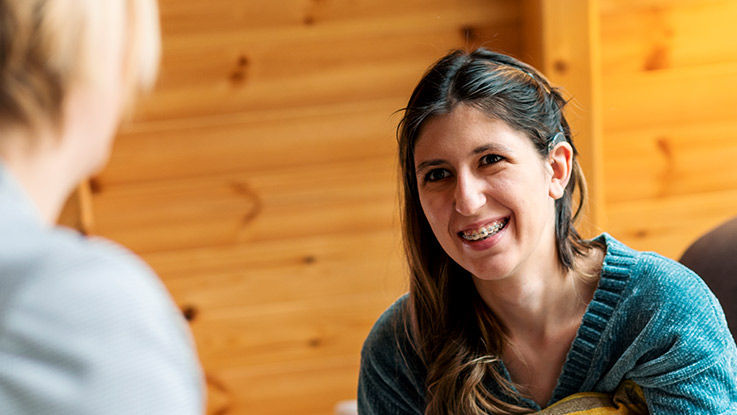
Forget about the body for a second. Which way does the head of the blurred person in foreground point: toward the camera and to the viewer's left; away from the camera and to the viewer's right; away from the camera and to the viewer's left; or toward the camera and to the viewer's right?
away from the camera and to the viewer's right

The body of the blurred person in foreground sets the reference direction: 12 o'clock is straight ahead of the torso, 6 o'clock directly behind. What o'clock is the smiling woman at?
The smiling woman is roughly at 12 o'clock from the blurred person in foreground.

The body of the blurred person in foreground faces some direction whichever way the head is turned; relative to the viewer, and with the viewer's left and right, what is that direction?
facing away from the viewer and to the right of the viewer

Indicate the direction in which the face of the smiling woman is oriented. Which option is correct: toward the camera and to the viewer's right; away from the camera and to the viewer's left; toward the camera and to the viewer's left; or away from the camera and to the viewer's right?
toward the camera and to the viewer's left

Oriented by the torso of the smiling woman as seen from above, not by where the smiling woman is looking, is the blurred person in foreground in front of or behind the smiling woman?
in front
